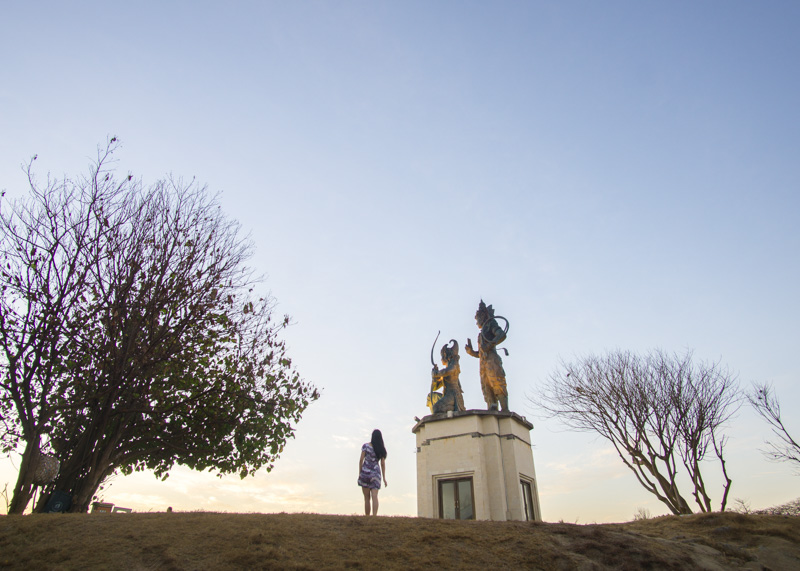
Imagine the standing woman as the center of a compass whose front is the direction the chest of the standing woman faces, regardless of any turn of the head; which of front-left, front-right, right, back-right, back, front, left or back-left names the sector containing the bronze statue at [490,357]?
front-right

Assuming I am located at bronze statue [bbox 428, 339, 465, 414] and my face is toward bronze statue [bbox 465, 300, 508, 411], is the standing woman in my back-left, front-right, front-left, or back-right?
back-right

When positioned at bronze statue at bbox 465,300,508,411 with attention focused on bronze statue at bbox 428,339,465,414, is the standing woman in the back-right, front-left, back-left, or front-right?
front-left

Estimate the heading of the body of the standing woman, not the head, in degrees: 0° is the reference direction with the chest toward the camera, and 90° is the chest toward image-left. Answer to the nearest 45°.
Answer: approximately 180°

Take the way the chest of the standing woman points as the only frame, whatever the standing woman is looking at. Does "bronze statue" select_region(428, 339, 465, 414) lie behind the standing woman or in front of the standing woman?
in front

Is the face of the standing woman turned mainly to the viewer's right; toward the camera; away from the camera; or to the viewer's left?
away from the camera
